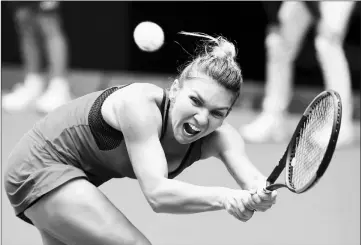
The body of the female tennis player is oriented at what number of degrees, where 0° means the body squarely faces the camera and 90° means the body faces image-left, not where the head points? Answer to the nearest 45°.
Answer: approximately 315°
